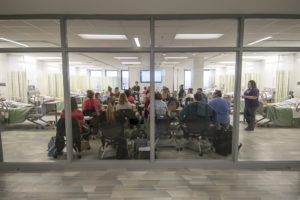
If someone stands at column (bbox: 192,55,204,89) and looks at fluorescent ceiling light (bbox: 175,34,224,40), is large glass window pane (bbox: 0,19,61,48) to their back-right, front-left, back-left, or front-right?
front-right

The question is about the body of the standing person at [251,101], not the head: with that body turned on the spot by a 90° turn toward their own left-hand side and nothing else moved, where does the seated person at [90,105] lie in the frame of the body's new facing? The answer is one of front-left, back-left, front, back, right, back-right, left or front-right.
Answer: front-right

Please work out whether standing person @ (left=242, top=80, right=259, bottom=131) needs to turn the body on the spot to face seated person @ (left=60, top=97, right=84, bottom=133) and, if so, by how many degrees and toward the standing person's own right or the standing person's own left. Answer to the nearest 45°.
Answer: approximately 45° to the standing person's own left

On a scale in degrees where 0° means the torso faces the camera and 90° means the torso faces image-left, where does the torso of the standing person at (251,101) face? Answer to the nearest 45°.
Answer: approximately 90°

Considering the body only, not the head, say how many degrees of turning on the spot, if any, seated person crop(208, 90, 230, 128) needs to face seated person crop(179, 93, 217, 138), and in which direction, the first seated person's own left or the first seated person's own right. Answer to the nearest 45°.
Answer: approximately 90° to the first seated person's own left

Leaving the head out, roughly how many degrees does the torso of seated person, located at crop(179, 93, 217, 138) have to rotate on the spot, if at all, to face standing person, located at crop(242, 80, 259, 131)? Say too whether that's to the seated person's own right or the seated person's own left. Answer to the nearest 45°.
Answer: approximately 45° to the seated person's own right

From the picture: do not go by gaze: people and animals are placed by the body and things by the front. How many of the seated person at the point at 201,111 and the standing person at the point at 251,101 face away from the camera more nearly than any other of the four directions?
1

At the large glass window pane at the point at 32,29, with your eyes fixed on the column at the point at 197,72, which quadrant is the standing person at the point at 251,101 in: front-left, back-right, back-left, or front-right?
front-right

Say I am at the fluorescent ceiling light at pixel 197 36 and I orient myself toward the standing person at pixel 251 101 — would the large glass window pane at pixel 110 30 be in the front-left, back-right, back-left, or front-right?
back-right

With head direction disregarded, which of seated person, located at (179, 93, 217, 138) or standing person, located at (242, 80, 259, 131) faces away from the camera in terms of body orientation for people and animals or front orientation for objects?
the seated person

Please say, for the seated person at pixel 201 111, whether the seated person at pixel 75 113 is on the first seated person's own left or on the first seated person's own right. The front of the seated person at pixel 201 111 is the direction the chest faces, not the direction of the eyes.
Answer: on the first seated person's own left

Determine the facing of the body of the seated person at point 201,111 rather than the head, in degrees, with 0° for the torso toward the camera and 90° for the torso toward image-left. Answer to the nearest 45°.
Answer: approximately 180°

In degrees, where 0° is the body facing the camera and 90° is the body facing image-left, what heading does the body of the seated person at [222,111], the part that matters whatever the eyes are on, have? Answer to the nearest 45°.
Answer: approximately 135°

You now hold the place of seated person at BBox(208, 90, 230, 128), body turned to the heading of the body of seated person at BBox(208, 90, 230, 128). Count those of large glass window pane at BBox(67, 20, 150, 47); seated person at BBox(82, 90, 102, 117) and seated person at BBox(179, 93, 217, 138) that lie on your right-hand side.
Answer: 0
